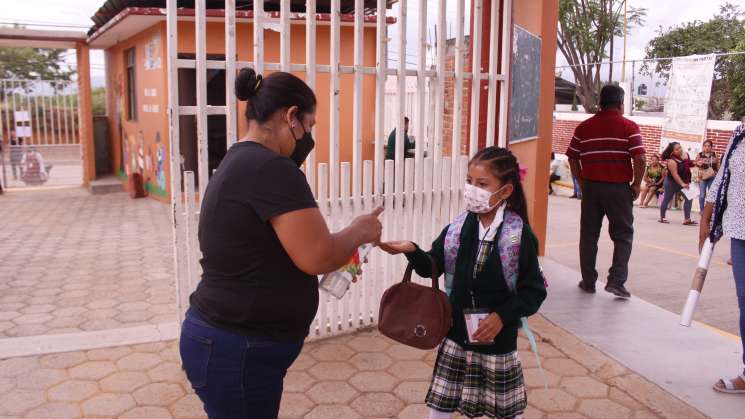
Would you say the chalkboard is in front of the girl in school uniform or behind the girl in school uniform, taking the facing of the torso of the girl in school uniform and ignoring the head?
behind

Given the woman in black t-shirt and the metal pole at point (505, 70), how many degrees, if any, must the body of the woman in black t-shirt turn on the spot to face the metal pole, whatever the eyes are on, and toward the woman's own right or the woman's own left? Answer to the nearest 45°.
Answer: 0° — they already face it

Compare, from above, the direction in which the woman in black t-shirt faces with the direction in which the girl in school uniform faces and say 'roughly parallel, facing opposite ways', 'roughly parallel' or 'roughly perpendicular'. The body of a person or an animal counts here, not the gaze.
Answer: roughly parallel, facing opposite ways

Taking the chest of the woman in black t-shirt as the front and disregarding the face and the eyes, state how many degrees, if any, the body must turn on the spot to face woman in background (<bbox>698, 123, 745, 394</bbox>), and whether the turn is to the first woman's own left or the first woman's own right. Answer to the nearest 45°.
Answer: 0° — they already face them

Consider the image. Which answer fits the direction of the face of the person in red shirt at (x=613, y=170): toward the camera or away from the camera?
away from the camera

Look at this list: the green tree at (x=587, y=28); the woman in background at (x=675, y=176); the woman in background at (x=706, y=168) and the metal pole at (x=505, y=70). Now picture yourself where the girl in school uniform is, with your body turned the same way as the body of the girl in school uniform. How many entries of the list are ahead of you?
0

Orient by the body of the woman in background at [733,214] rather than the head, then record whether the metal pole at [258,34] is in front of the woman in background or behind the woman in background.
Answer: in front

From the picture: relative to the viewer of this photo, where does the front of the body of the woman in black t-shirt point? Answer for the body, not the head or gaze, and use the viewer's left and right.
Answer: facing away from the viewer and to the right of the viewer

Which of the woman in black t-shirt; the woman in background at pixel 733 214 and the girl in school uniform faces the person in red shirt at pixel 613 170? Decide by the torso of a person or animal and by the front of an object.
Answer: the woman in black t-shirt

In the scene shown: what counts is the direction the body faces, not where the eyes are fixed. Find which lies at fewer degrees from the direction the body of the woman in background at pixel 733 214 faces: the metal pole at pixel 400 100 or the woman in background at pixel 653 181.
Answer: the metal pole

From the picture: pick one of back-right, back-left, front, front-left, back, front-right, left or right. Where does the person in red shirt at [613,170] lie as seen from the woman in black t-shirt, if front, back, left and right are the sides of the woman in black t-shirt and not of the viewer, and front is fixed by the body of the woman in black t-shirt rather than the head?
front

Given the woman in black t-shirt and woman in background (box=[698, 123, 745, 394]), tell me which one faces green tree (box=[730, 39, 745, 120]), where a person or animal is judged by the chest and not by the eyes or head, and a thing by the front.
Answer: the woman in black t-shirt

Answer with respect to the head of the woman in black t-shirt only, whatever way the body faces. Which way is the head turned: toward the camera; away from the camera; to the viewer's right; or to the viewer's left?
to the viewer's right

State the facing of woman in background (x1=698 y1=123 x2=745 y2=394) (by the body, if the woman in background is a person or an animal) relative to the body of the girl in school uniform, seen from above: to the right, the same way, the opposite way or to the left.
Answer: the same way

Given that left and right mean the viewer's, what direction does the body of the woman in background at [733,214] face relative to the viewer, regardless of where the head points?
facing the viewer and to the left of the viewer

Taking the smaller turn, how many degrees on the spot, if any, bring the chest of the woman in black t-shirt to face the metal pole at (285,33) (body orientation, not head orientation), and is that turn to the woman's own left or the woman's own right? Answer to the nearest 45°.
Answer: approximately 45° to the woman's own left

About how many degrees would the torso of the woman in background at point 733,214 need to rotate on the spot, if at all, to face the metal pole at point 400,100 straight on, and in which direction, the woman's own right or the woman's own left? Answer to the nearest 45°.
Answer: approximately 45° to the woman's own right

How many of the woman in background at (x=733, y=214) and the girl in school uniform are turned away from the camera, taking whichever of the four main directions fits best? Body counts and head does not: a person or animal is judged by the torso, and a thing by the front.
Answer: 0

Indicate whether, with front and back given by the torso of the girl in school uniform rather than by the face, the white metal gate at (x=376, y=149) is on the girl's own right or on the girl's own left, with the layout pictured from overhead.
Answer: on the girl's own right

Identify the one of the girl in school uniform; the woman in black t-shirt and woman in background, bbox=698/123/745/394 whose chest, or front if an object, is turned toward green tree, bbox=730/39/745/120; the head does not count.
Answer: the woman in black t-shirt
